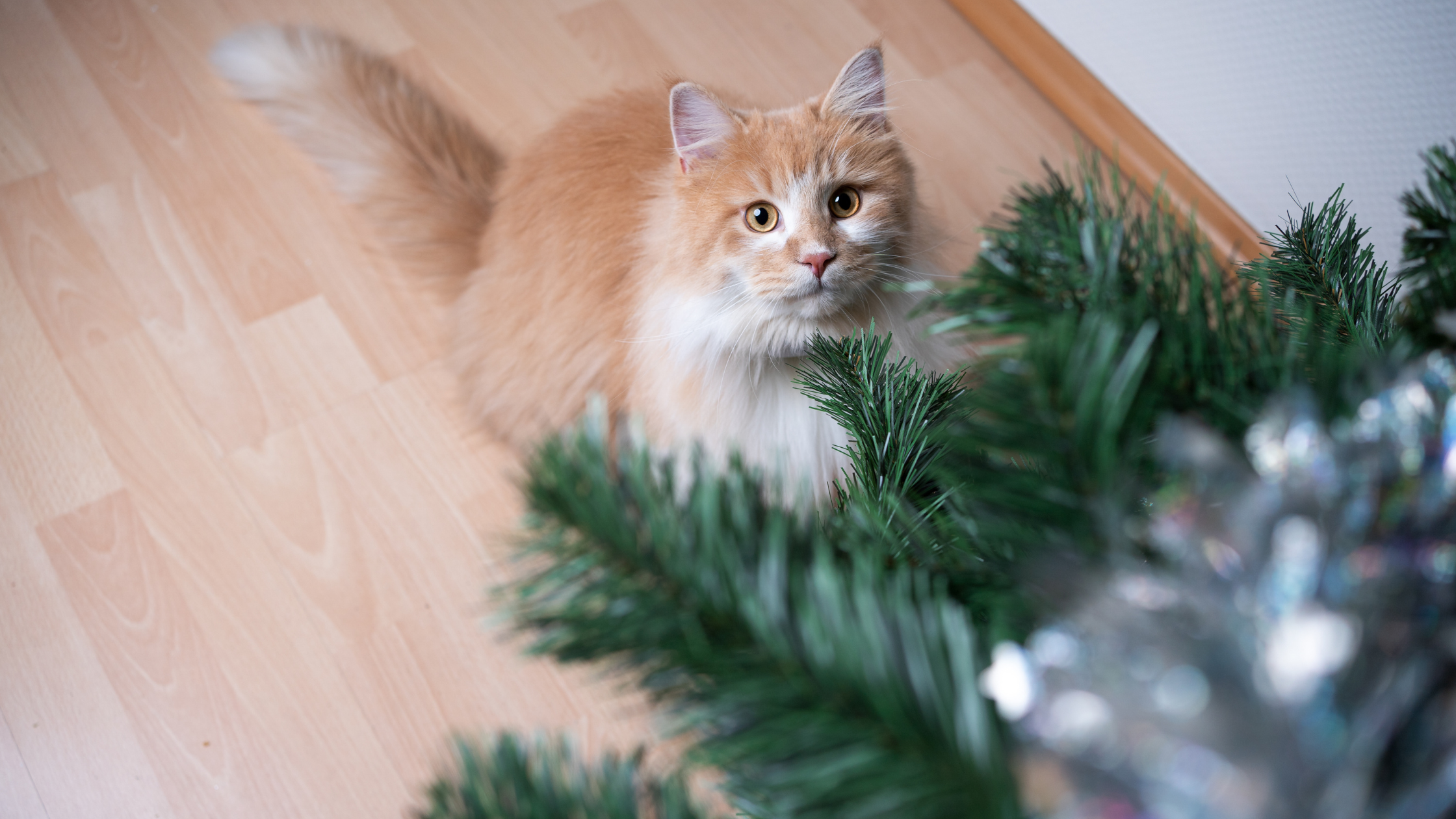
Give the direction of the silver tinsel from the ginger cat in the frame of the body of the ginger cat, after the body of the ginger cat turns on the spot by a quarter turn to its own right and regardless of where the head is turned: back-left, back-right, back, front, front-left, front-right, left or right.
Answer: front-left

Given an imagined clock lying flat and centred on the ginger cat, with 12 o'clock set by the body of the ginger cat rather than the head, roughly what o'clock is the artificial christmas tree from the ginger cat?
The artificial christmas tree is roughly at 1 o'clock from the ginger cat.

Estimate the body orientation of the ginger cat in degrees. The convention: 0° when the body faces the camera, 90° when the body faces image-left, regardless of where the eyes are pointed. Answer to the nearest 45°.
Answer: approximately 315°
